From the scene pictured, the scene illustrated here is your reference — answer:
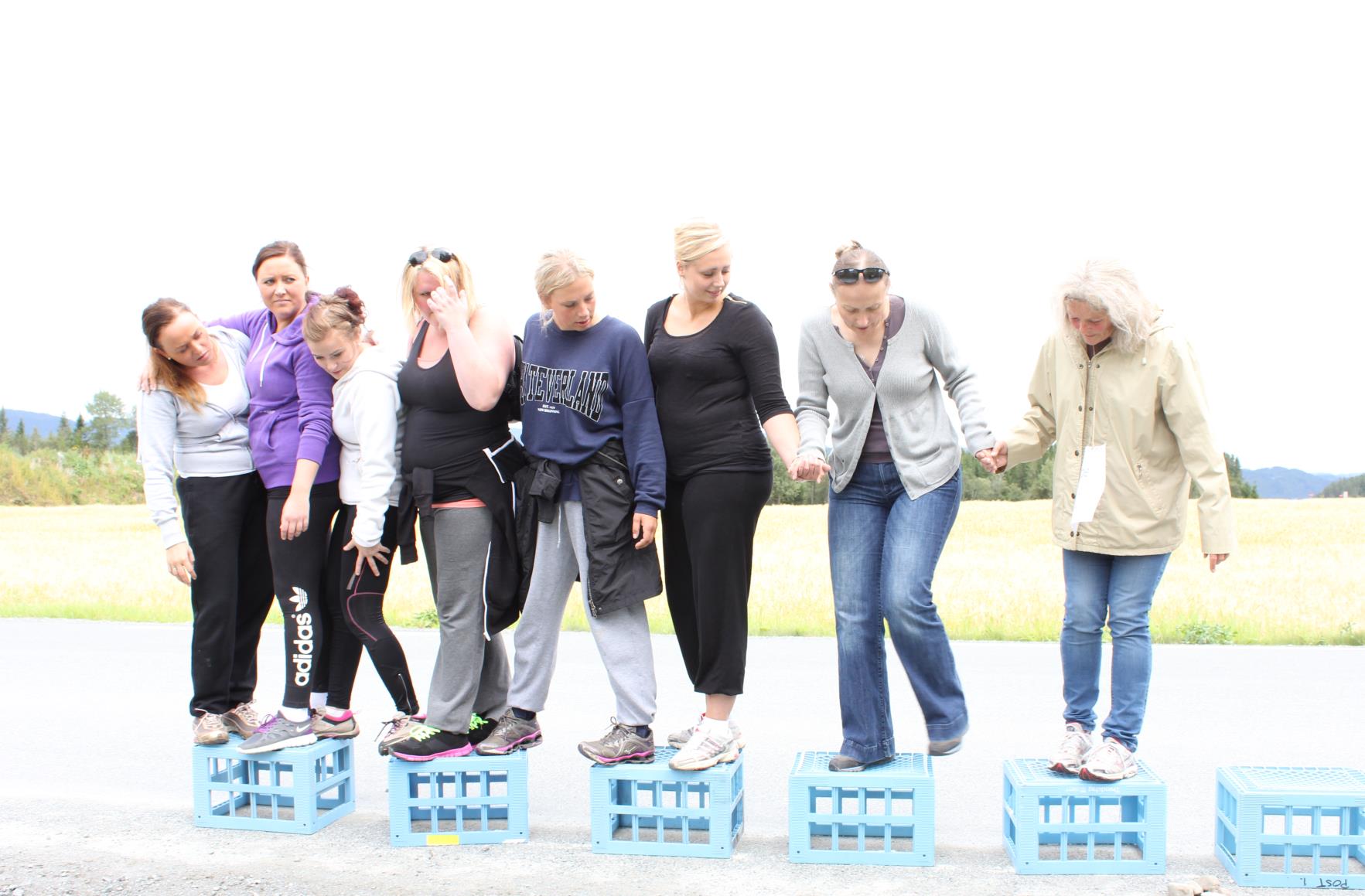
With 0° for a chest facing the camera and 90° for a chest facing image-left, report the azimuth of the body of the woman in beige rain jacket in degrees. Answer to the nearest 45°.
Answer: approximately 45°

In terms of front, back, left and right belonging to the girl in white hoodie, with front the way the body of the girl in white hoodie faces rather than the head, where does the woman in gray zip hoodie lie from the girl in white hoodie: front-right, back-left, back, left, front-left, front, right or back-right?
right

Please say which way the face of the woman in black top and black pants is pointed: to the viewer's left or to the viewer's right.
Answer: to the viewer's right

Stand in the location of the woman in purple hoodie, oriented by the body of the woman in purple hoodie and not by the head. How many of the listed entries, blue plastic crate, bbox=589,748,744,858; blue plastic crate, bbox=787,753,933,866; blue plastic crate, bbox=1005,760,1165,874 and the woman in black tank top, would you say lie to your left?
4

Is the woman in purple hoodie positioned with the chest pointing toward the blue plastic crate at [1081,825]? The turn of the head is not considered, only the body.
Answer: no

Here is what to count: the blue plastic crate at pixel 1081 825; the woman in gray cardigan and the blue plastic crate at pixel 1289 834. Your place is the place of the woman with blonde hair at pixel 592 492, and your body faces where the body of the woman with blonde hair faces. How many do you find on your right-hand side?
0

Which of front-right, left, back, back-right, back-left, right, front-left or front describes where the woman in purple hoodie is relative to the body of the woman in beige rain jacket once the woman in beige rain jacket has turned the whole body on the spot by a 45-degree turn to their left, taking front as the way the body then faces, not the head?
right

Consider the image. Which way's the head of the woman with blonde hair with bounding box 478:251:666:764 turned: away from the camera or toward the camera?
toward the camera

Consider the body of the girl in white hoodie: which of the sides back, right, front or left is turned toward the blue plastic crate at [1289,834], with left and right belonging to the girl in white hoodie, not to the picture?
left

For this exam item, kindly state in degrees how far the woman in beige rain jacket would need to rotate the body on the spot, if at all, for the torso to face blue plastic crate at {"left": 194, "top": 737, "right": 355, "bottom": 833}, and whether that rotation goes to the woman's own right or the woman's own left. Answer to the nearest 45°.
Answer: approximately 45° to the woman's own right

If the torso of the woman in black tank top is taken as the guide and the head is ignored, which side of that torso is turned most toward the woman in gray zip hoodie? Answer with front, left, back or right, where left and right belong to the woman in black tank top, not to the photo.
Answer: right

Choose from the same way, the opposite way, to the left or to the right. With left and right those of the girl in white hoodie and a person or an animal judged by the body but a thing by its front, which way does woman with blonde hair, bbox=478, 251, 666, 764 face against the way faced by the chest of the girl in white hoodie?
the same way

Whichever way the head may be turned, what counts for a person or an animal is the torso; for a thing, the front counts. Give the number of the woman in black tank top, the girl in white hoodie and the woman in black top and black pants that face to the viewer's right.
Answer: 0

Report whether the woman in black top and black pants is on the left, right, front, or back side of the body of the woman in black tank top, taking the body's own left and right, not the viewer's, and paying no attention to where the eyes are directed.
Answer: left

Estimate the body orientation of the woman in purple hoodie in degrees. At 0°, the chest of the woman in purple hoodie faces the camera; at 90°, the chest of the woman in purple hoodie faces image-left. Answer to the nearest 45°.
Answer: approximately 45°

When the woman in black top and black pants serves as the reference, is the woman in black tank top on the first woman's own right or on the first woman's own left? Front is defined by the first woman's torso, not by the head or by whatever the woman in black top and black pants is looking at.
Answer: on the first woman's own right

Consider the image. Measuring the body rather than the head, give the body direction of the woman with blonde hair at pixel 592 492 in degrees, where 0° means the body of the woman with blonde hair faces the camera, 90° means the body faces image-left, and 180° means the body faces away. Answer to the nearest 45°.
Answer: approximately 45°

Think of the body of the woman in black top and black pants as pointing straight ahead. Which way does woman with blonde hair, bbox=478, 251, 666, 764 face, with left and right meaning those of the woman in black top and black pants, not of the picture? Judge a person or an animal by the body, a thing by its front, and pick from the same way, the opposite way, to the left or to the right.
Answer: the same way

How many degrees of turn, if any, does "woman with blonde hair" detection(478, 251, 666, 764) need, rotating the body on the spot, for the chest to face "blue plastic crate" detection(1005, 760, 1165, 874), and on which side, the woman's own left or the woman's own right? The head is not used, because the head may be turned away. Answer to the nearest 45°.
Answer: approximately 135° to the woman's own left
